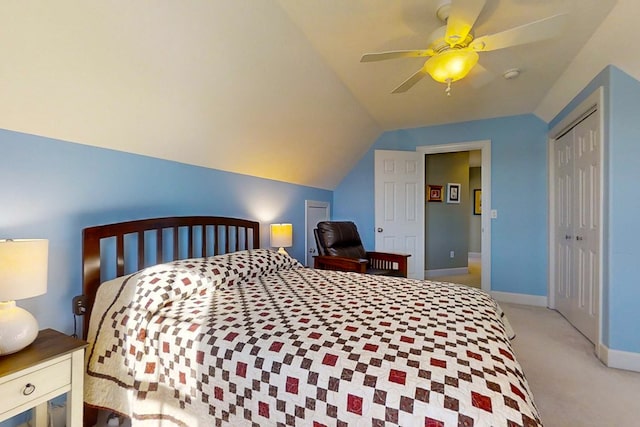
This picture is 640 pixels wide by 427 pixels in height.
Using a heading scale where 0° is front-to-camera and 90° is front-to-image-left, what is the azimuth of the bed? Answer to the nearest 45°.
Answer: approximately 315°

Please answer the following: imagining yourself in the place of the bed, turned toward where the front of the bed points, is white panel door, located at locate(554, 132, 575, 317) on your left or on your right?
on your left

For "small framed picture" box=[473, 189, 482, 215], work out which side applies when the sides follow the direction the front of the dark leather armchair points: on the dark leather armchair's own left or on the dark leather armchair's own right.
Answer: on the dark leather armchair's own left

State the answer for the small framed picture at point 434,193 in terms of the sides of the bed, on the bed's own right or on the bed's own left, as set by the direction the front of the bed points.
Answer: on the bed's own left

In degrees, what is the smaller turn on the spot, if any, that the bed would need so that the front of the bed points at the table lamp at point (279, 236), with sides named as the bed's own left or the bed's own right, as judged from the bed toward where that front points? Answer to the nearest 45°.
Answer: approximately 135° to the bed's own left
